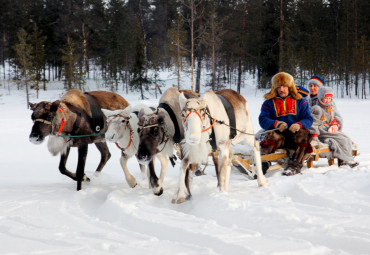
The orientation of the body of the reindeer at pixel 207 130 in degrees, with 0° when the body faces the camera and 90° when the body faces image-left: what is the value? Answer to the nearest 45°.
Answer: approximately 45°

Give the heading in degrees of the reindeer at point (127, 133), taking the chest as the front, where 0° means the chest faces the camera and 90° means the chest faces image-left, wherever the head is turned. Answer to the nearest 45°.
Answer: approximately 45°

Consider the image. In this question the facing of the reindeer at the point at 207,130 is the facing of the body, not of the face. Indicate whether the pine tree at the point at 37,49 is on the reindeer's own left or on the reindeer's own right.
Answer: on the reindeer's own right

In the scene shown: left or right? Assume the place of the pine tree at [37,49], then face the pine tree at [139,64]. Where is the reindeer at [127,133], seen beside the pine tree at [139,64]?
right
